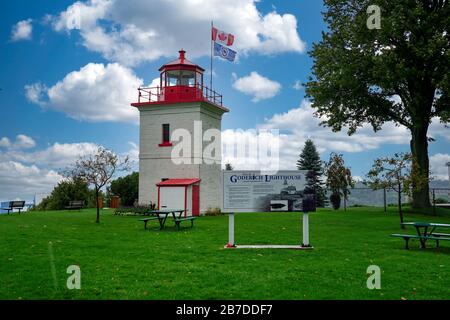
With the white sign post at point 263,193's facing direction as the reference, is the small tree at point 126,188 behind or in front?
behind

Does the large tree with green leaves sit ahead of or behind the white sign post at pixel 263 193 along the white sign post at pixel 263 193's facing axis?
behind

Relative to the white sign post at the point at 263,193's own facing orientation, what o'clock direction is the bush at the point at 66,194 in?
The bush is roughly at 5 o'clock from the white sign post.

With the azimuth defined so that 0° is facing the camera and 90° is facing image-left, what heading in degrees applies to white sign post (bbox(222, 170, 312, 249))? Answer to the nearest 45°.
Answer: approximately 0°

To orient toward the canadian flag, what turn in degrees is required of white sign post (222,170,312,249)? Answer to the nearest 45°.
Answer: approximately 180°

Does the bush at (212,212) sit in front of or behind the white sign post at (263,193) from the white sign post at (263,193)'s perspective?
behind

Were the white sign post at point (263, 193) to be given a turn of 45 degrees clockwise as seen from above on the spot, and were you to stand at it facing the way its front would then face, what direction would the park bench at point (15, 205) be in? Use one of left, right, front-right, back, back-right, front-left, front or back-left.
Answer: right

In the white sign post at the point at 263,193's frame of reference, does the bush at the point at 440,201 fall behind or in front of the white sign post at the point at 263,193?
behind
